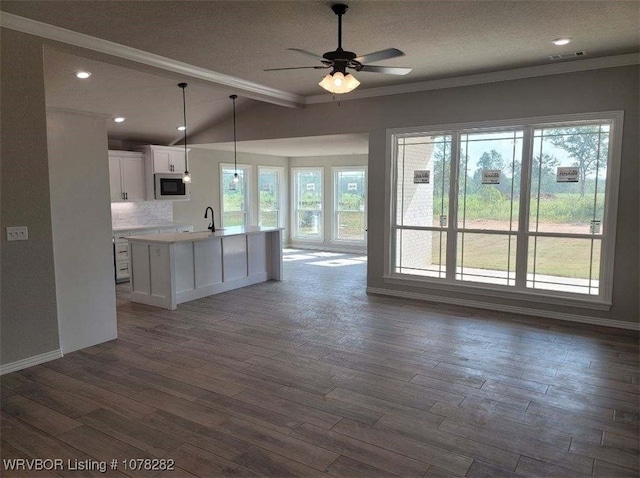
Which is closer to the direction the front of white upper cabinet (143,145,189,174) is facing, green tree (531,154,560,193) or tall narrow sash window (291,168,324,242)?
the green tree

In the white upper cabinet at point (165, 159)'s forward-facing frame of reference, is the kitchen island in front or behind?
in front

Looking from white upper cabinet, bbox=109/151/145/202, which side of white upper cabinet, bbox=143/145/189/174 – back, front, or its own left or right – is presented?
right

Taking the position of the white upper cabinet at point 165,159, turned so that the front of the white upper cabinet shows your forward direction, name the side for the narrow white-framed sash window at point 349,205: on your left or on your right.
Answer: on your left

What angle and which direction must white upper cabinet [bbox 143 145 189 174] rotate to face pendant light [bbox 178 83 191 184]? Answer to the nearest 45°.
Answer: approximately 45° to its right

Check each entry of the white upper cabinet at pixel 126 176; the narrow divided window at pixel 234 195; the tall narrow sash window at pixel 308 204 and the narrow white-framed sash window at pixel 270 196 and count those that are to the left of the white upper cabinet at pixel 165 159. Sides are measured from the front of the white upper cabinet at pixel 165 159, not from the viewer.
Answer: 3

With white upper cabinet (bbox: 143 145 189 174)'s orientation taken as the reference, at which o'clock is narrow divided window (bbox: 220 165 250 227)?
The narrow divided window is roughly at 9 o'clock from the white upper cabinet.

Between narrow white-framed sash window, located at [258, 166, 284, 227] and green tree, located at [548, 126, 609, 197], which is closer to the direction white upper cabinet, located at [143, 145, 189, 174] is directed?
the green tree

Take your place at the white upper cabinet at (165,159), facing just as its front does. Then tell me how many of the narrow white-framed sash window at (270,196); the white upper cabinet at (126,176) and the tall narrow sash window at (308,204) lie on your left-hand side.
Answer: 2

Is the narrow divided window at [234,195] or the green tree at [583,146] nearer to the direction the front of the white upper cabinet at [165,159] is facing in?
the green tree

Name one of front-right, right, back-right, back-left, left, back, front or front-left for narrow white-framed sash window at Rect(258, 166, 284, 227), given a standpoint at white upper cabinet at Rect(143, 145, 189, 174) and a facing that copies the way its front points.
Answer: left

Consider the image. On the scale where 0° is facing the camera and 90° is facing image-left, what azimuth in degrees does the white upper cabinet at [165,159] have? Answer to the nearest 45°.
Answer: approximately 315°

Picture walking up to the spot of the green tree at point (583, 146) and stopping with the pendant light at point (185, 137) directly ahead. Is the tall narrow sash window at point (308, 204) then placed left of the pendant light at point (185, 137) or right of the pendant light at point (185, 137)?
right
